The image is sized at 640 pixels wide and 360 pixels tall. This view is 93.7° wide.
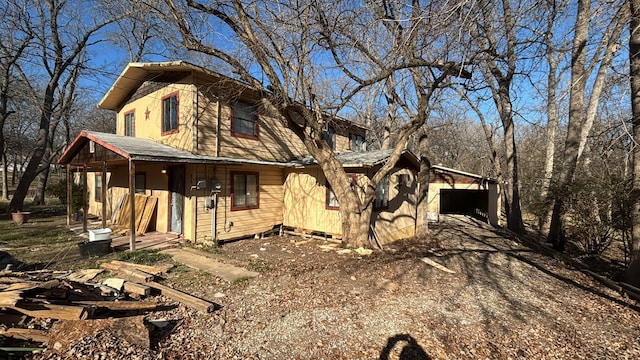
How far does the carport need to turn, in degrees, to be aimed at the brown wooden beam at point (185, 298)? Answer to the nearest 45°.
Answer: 0° — it already faces it

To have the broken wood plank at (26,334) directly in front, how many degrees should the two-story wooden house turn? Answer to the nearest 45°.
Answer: approximately 45° to its left

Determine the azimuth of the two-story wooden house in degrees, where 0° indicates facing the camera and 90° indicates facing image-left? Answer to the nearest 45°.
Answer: approximately 45°

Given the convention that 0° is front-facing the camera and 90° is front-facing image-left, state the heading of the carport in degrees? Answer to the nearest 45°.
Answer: approximately 0°

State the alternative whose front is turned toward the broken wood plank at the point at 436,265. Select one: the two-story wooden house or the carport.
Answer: the carport

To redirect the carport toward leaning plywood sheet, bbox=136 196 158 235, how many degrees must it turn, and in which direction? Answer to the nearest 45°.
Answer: approximately 45° to its right

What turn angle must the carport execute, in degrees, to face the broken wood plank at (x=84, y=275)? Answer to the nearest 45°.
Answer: approximately 45° to its right

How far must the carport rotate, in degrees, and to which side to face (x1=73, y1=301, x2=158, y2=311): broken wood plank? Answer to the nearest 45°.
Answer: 0° — it already faces it

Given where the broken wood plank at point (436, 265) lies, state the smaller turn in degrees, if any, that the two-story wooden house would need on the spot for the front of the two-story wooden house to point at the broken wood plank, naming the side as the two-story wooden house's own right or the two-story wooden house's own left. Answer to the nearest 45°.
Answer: approximately 90° to the two-story wooden house's own left

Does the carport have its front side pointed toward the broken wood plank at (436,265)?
yes
